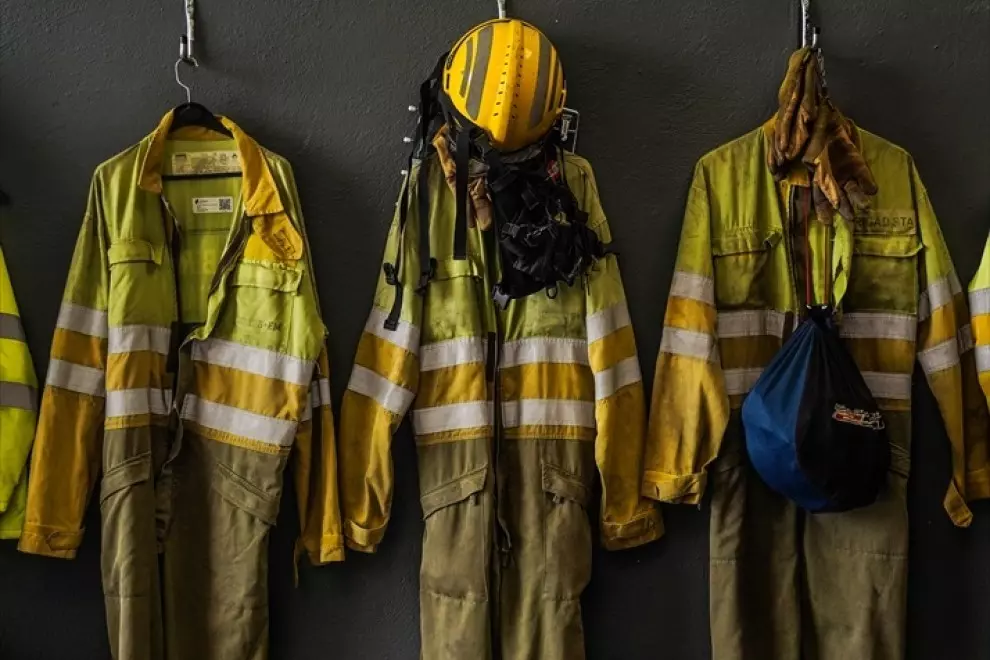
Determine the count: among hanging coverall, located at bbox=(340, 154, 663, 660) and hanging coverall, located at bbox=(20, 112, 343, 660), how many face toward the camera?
2

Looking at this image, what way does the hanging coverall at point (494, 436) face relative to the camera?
toward the camera

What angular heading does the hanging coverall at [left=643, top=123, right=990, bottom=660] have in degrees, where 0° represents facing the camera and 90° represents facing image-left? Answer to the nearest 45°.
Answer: approximately 0°

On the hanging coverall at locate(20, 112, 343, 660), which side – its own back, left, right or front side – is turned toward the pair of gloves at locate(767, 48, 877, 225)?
left

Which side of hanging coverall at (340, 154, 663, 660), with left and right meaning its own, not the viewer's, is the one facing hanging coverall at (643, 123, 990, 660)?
left

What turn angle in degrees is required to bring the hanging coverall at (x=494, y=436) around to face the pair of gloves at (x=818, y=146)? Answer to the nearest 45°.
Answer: approximately 90° to its left

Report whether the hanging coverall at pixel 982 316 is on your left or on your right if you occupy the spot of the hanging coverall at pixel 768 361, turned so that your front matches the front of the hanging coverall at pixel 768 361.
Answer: on your left

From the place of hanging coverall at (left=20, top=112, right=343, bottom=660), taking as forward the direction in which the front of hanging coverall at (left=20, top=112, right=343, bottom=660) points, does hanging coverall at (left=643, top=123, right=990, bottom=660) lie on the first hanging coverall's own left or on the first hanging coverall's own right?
on the first hanging coverall's own left

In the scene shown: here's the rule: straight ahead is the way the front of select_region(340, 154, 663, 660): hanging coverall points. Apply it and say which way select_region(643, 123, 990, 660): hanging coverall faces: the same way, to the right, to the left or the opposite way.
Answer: the same way

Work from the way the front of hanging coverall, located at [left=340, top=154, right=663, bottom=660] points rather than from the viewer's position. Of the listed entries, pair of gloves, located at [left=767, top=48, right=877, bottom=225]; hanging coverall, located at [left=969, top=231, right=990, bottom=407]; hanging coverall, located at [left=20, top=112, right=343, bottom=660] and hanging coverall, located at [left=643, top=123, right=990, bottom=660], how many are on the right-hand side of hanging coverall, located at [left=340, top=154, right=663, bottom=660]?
1

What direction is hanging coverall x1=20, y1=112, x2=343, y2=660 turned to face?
toward the camera

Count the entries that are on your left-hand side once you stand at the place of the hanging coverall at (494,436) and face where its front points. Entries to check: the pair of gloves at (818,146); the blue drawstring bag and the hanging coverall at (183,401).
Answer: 2
